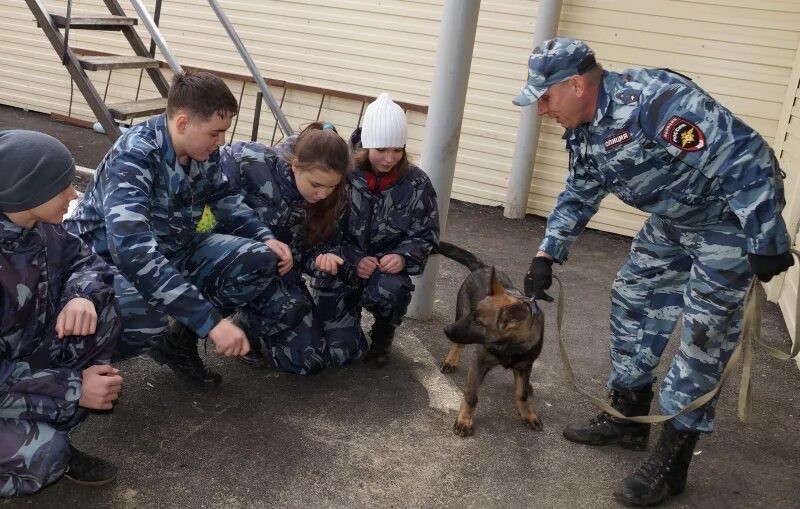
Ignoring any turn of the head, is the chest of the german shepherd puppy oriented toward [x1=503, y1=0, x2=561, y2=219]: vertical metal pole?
no

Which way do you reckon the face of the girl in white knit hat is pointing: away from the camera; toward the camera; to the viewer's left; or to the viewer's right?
toward the camera

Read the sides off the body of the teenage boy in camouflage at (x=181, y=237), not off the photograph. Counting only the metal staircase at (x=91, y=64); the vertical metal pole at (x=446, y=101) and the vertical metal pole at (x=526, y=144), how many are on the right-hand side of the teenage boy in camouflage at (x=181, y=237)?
0

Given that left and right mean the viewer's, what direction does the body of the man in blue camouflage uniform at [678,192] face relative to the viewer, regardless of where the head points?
facing the viewer and to the left of the viewer

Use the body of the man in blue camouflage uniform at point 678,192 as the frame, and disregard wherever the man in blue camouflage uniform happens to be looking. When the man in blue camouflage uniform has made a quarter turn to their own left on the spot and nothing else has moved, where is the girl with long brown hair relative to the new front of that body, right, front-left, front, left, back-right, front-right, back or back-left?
back-right

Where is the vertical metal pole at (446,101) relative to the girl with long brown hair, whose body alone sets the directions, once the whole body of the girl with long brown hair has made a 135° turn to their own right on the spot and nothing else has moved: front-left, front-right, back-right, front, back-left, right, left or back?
back-right

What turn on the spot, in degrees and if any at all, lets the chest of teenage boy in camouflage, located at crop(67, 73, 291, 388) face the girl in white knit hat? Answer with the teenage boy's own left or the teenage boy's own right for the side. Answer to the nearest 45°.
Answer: approximately 90° to the teenage boy's own left

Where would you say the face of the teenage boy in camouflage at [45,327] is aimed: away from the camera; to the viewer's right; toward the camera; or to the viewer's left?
to the viewer's right

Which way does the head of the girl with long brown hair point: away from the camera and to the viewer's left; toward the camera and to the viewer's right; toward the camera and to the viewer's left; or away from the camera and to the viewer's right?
toward the camera and to the viewer's right

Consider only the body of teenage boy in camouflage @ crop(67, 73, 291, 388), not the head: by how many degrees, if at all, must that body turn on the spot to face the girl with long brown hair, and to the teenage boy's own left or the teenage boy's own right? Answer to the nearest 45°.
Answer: approximately 90° to the teenage boy's own left

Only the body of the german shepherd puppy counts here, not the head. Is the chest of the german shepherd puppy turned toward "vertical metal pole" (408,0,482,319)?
no

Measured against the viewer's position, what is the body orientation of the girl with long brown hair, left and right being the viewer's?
facing the viewer and to the right of the viewer

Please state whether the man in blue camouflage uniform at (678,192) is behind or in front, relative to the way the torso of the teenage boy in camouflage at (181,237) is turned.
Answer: in front

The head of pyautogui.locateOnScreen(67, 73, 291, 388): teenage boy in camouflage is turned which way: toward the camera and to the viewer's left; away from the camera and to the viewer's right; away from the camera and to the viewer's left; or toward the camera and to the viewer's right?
toward the camera and to the viewer's right

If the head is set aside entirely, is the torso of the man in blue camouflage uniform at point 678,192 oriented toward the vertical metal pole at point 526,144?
no

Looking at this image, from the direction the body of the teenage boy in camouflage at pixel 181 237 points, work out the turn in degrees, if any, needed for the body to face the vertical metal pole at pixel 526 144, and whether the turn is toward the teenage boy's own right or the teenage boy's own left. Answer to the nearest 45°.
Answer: approximately 90° to the teenage boy's own left

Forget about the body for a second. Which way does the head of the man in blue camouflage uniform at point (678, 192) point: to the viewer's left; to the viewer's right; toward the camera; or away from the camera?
to the viewer's left
